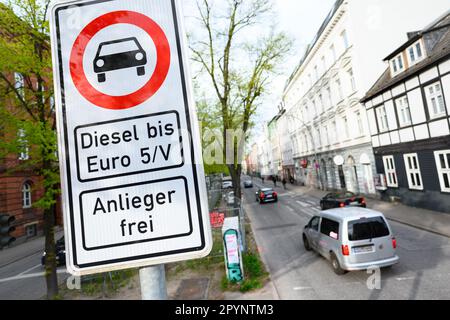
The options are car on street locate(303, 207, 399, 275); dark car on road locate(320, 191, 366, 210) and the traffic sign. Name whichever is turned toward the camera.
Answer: the traffic sign

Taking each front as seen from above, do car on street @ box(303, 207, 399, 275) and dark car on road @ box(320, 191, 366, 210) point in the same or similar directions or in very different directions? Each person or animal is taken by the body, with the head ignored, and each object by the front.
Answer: same or similar directions

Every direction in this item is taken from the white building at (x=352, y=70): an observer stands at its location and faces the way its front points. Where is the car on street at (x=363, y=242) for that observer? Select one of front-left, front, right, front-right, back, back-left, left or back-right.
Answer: front-left

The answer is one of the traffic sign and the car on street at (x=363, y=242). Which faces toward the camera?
the traffic sign

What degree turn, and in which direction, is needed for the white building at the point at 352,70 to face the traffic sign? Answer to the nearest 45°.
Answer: approximately 45° to its left

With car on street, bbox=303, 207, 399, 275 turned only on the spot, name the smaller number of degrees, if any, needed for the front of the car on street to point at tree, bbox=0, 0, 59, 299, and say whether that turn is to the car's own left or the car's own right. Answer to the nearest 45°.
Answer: approximately 90° to the car's own left

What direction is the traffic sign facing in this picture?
toward the camera

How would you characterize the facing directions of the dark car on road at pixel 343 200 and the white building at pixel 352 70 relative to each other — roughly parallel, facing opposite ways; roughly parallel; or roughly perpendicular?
roughly perpendicular

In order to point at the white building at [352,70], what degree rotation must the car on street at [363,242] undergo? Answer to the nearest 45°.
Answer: approximately 45° to its right

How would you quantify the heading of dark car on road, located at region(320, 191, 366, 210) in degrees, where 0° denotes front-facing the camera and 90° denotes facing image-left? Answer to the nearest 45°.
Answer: approximately 135°

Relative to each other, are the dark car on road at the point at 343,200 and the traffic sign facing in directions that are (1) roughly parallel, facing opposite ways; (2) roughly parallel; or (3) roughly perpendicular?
roughly parallel, facing opposite ways

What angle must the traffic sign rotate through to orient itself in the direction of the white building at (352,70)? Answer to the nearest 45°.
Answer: approximately 135° to its left

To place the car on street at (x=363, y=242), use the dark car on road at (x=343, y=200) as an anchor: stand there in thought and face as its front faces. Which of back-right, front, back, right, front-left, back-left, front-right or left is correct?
back-left

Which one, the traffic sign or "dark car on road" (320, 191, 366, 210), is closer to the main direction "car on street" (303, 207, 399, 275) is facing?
the dark car on road

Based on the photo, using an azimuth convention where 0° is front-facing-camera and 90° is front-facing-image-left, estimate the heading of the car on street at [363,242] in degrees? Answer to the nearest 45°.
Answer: approximately 135°

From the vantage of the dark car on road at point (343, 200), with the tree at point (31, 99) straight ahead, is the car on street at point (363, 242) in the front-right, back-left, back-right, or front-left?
front-left
